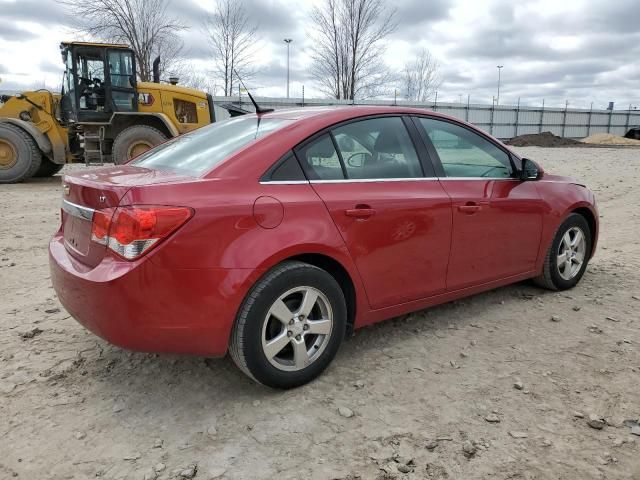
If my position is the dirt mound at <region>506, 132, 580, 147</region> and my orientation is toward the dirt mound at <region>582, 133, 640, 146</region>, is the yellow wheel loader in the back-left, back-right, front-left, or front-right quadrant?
back-right

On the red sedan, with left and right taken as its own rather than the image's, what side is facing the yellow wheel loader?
left

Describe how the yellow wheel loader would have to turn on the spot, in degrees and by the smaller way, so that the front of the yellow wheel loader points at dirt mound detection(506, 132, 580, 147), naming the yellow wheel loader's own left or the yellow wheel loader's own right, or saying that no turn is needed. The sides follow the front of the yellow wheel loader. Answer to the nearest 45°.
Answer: approximately 135° to the yellow wheel loader's own right

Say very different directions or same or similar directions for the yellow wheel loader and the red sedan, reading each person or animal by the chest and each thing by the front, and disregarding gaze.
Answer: very different directions

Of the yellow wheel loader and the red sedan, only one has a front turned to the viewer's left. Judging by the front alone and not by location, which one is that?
the yellow wheel loader

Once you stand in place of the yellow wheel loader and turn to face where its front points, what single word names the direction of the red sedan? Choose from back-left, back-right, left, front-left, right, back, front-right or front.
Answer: left

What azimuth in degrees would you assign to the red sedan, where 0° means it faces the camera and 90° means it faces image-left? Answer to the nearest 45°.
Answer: approximately 225°

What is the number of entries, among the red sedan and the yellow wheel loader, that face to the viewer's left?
1

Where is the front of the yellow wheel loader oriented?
to the viewer's left

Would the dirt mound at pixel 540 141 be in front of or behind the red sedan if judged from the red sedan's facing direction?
in front
